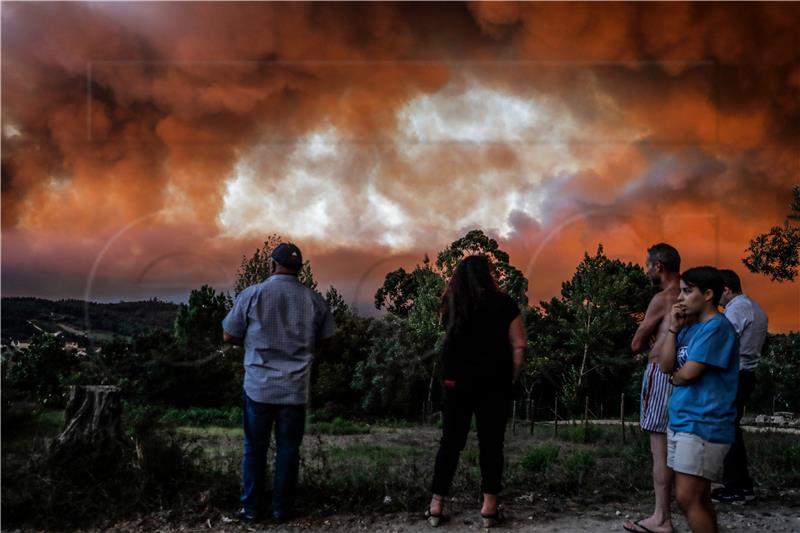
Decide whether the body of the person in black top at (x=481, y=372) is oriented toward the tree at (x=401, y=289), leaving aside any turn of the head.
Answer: yes

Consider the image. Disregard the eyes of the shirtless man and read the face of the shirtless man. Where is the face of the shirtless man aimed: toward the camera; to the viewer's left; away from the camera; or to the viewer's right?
to the viewer's left

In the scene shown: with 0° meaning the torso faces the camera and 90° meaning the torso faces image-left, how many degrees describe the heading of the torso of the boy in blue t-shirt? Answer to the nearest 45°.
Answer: approximately 90°

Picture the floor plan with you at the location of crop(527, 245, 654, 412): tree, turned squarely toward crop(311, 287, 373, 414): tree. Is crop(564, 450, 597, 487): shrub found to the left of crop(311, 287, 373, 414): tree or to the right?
left

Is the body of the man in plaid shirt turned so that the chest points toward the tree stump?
no

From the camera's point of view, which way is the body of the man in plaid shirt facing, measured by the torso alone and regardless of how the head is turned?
away from the camera

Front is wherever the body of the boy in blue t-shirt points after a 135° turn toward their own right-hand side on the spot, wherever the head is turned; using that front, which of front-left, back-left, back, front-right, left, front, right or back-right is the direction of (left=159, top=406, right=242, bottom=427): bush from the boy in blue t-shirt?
left

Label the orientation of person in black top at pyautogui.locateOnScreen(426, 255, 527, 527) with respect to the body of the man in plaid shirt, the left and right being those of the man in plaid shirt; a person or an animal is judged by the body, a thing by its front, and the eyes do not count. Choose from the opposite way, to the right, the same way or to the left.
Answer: the same way

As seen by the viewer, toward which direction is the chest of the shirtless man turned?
to the viewer's left

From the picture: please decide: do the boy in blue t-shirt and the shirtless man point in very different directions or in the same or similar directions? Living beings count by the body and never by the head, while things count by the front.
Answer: same or similar directions

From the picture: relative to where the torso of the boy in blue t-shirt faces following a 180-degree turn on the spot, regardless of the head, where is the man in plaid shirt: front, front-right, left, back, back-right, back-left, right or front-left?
back

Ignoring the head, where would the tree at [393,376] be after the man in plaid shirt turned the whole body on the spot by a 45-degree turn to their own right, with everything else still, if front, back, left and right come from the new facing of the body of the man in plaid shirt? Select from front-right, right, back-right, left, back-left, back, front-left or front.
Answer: front-left

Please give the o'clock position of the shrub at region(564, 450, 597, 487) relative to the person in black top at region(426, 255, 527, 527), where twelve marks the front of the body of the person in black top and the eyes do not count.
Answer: The shrub is roughly at 1 o'clock from the person in black top.

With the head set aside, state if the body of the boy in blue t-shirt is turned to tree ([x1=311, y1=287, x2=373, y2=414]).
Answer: no

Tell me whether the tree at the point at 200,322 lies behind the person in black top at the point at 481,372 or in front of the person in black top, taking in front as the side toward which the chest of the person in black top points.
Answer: in front

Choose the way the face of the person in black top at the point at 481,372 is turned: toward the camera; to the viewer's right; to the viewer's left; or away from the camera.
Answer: away from the camera

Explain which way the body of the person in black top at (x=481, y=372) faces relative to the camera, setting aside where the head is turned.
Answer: away from the camera
